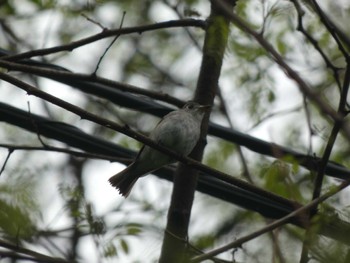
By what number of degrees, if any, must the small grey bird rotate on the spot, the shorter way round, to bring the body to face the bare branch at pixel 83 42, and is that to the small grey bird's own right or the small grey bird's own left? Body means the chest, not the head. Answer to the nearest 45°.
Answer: approximately 135° to the small grey bird's own right

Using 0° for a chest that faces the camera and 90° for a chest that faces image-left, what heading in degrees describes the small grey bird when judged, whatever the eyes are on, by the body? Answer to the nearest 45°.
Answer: approximately 270°
